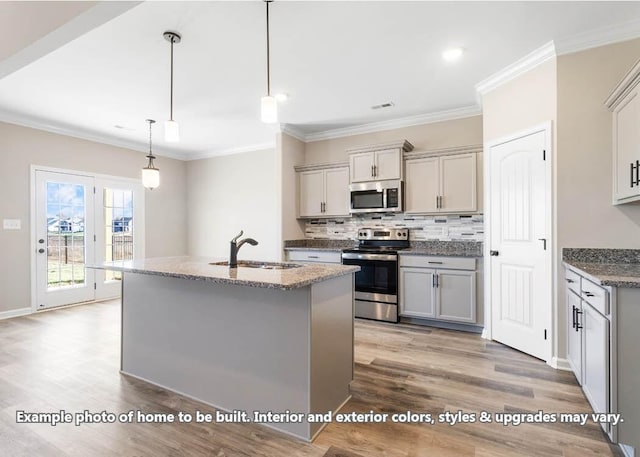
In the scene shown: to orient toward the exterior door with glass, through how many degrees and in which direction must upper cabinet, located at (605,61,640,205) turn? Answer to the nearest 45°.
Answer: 0° — it already faces it

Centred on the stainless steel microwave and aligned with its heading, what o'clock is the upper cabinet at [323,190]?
The upper cabinet is roughly at 4 o'clock from the stainless steel microwave.

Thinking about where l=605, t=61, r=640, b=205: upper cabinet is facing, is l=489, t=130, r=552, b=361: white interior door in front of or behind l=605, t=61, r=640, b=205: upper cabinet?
in front

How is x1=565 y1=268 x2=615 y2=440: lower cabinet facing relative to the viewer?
to the viewer's left

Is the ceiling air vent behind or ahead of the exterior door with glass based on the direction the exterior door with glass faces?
ahead

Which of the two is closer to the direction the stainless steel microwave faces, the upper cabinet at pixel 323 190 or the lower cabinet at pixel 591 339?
the lower cabinet

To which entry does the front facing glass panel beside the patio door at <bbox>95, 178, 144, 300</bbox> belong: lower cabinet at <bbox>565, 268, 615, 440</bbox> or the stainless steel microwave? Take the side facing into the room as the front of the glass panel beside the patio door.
the lower cabinet

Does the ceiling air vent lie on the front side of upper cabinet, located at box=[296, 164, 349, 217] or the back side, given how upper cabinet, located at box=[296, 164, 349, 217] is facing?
on the front side

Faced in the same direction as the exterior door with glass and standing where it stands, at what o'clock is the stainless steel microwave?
The stainless steel microwave is roughly at 12 o'clock from the exterior door with glass.

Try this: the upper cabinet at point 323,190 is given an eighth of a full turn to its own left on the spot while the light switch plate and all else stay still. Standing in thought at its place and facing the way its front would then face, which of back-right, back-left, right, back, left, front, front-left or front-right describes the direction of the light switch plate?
back-right

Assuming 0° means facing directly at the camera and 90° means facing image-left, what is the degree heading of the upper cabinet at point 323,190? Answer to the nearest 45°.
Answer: approximately 0°

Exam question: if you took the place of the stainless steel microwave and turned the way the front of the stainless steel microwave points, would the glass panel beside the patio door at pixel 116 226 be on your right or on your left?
on your right

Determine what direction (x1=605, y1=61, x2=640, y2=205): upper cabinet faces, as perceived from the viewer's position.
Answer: facing to the left of the viewer

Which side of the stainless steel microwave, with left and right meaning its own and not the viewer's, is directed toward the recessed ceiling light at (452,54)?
front
